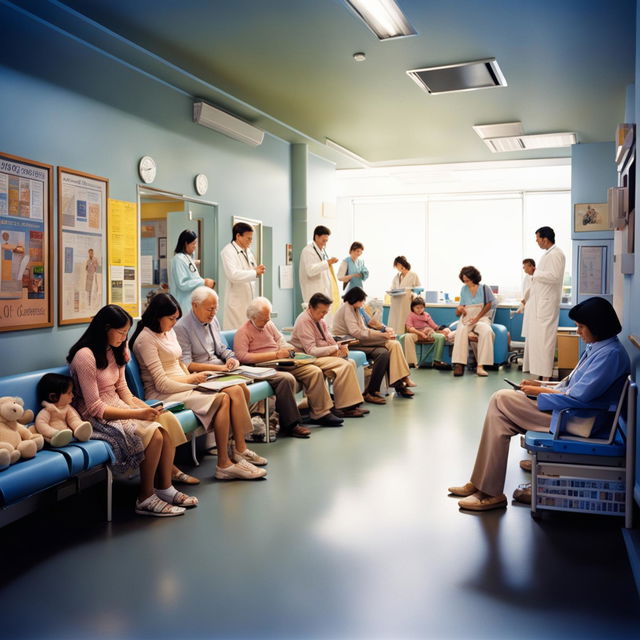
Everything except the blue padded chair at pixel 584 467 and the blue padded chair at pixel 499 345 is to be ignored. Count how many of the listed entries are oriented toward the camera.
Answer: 1

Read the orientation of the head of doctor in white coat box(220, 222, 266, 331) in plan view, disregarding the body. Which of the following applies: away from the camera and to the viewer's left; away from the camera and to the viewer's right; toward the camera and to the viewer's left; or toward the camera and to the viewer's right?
toward the camera and to the viewer's right

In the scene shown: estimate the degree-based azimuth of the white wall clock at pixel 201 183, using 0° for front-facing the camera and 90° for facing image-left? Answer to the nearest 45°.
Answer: approximately 315°

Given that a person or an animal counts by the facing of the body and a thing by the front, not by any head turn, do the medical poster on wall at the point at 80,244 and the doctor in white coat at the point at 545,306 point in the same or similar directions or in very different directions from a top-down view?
very different directions

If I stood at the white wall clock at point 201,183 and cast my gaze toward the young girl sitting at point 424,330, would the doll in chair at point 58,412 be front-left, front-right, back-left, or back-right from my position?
back-right

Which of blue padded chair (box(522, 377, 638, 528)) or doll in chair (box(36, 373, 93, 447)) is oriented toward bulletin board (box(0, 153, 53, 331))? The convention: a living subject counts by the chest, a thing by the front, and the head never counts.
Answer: the blue padded chair
